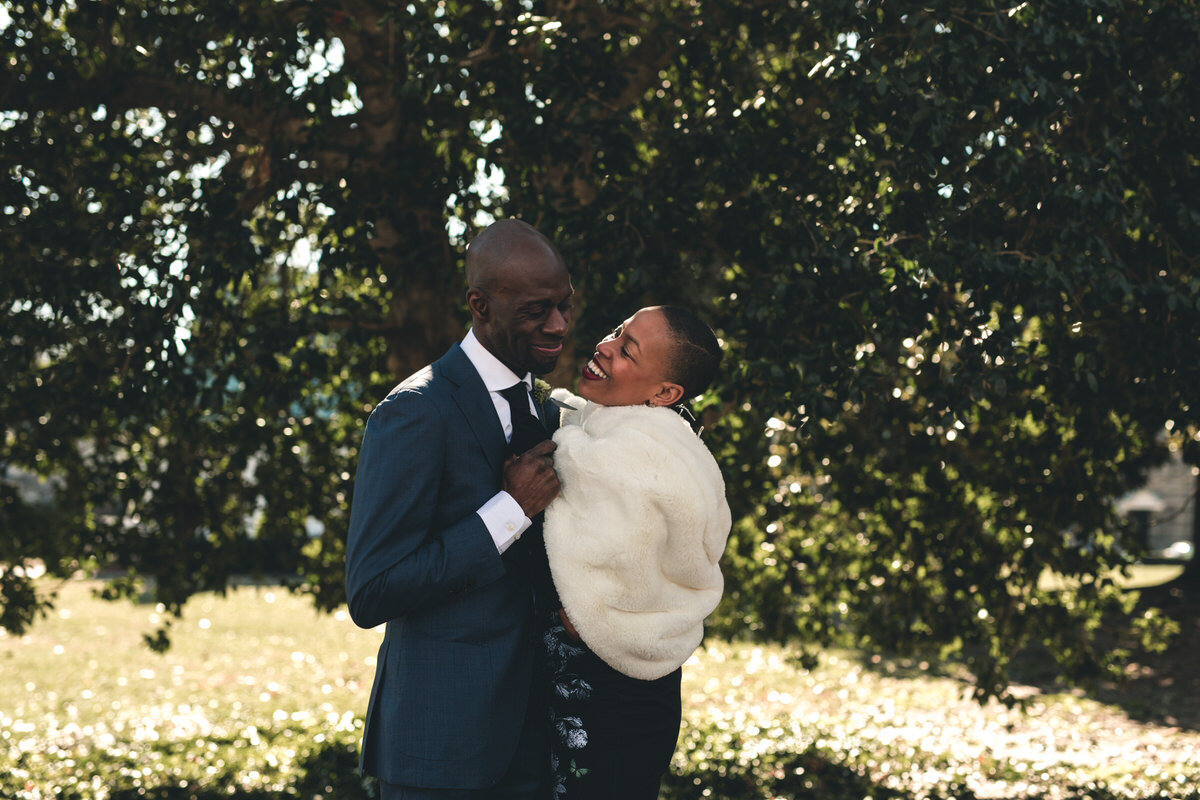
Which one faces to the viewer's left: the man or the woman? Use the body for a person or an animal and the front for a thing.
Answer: the woman

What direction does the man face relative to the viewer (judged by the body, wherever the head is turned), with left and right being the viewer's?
facing the viewer and to the right of the viewer

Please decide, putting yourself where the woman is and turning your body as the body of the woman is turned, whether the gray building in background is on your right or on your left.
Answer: on your right

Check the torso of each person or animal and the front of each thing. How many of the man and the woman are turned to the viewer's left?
1

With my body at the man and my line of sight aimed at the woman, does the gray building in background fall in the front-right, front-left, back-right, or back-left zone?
front-left

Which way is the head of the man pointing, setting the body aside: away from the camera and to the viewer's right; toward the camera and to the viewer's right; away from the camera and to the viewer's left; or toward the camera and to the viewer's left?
toward the camera and to the viewer's right

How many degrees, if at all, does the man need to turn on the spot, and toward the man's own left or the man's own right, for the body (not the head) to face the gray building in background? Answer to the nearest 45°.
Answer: approximately 90° to the man's own left

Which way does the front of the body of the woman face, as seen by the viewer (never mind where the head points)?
to the viewer's left

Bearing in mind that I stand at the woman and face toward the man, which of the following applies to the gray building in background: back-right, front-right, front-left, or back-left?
back-right
